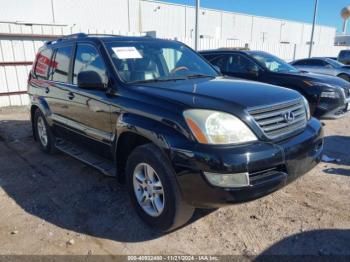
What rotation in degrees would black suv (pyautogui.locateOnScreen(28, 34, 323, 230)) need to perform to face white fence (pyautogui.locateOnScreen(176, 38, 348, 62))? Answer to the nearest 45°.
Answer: approximately 135° to its left

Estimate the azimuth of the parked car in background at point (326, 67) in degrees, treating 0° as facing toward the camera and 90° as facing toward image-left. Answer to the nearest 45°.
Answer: approximately 270°

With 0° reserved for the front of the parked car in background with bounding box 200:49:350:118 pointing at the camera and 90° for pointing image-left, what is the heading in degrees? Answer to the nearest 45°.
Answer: approximately 315°

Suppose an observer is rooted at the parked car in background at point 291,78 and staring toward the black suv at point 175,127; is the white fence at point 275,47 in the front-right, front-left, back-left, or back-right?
back-right

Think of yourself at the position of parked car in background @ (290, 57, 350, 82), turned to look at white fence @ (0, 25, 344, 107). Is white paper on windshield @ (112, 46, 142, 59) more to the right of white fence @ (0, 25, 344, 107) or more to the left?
left

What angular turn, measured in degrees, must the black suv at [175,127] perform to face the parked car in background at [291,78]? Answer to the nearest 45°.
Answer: approximately 90° to its left

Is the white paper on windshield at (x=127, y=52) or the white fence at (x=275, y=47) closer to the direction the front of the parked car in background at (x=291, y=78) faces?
the white paper on windshield

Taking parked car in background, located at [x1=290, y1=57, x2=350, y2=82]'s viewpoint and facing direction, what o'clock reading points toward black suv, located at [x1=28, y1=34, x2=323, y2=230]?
The black suv is roughly at 3 o'clock from the parked car in background.
